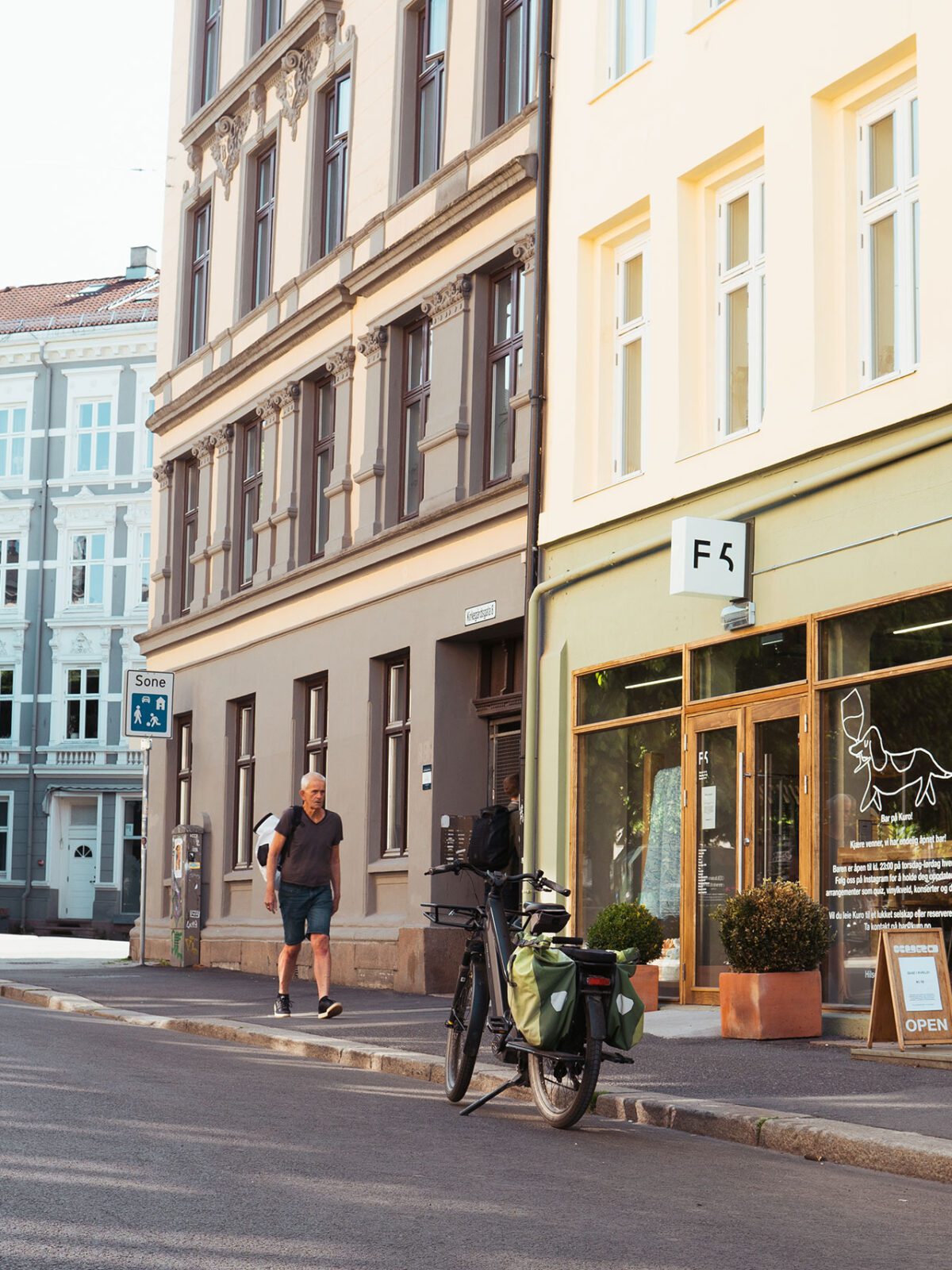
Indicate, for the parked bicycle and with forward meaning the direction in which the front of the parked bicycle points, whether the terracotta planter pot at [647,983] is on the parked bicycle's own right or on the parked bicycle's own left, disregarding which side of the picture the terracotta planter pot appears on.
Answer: on the parked bicycle's own right

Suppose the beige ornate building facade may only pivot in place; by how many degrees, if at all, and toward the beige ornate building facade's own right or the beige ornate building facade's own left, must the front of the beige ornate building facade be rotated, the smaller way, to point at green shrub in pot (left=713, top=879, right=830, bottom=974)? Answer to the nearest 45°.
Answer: approximately 45° to the beige ornate building facade's own left

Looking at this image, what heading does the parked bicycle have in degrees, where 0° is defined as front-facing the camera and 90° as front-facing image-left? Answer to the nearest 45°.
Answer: approximately 135°

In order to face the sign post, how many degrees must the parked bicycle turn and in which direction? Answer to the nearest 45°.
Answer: approximately 45° to its right

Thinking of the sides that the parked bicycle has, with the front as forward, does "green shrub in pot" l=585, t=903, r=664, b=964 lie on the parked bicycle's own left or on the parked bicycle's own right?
on the parked bicycle's own right

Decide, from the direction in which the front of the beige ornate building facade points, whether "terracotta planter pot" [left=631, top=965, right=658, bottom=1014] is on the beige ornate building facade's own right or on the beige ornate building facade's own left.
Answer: on the beige ornate building facade's own left

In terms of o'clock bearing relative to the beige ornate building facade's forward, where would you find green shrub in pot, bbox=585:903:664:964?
The green shrub in pot is roughly at 10 o'clock from the beige ornate building facade.

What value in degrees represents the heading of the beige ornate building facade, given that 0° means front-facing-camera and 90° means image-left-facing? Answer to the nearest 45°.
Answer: approximately 45°

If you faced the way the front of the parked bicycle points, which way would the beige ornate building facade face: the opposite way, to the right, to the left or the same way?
to the left

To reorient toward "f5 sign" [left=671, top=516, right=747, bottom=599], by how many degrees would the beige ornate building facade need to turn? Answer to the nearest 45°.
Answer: approximately 45° to its left
